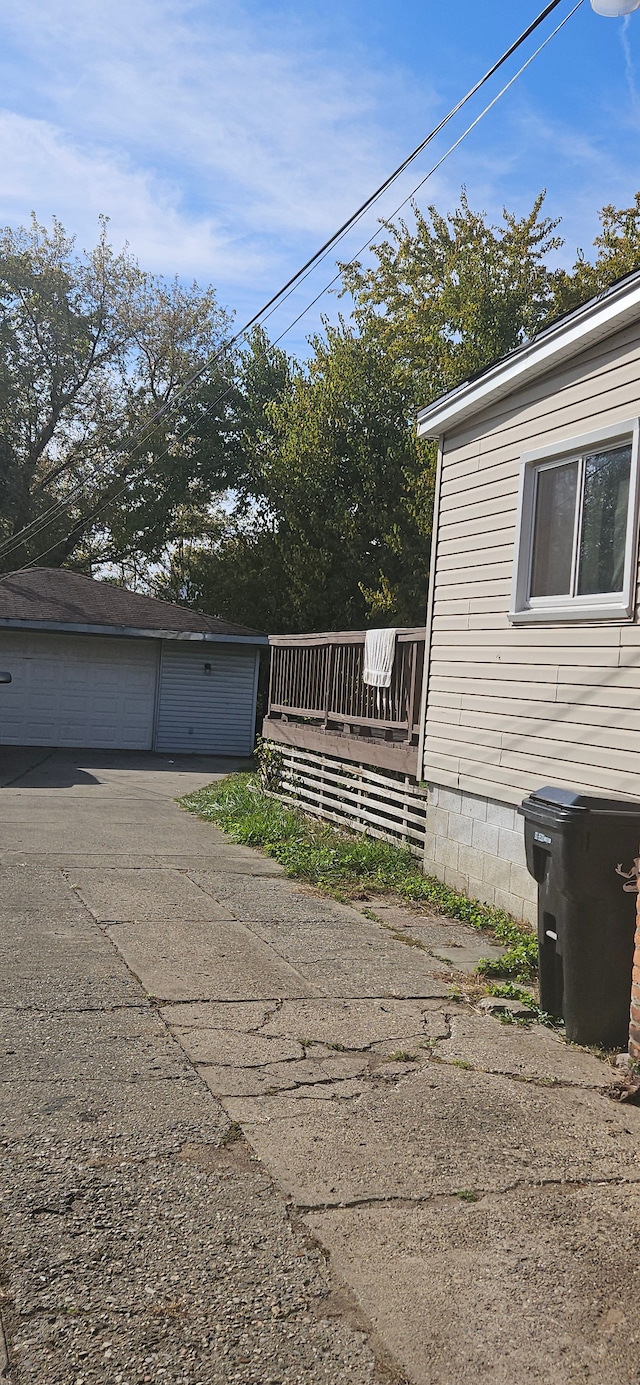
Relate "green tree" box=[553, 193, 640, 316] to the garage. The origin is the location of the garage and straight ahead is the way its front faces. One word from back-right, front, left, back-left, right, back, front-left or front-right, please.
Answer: left

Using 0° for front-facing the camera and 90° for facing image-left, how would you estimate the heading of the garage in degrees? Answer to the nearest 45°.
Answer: approximately 0°

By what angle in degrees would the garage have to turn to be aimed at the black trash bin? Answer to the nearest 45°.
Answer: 0° — it already faces it

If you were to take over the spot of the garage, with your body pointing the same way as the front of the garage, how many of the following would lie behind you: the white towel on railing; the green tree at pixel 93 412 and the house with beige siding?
1

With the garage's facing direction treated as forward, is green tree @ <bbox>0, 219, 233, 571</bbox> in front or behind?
behind

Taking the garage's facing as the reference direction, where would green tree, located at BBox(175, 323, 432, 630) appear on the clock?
The green tree is roughly at 8 o'clock from the garage.

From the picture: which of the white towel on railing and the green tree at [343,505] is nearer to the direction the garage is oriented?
the white towel on railing

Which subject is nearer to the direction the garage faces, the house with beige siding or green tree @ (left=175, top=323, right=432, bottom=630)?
the house with beige siding

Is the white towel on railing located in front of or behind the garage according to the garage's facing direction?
in front
